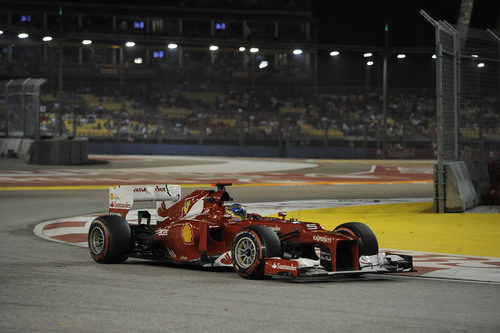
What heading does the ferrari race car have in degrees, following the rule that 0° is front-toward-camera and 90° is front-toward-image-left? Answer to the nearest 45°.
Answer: approximately 315°

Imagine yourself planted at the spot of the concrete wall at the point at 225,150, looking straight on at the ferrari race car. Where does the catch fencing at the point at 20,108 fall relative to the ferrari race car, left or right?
right

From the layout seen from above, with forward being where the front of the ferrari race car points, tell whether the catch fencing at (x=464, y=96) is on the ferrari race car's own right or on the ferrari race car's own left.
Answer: on the ferrari race car's own left

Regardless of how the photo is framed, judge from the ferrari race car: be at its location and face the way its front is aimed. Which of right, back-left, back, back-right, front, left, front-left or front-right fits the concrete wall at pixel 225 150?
back-left

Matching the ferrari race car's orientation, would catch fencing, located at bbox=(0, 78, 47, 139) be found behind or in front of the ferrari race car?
behind

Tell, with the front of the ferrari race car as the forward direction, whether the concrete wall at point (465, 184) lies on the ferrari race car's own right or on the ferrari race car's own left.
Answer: on the ferrari race car's own left
